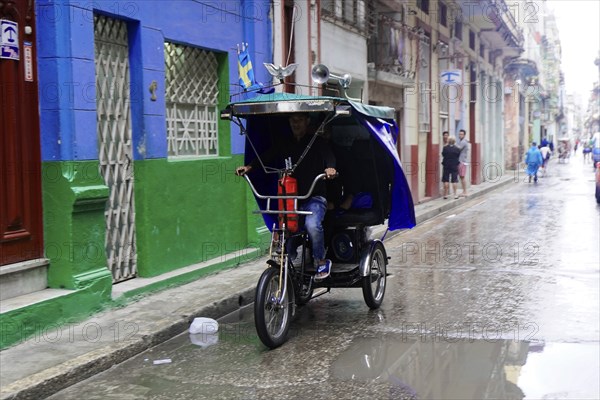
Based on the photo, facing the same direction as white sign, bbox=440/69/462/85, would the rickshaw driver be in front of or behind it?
in front

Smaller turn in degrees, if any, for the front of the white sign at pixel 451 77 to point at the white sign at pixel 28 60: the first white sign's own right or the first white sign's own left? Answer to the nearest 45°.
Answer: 0° — it already faces it

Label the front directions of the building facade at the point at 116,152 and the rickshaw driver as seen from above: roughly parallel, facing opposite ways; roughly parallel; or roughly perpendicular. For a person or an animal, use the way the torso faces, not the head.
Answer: roughly perpendicular

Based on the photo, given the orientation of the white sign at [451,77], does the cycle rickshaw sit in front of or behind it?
in front

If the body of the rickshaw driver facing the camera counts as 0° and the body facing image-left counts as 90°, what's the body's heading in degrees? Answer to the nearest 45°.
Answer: approximately 45°

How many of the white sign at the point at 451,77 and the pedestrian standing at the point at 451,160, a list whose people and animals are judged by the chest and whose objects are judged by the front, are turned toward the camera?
1
